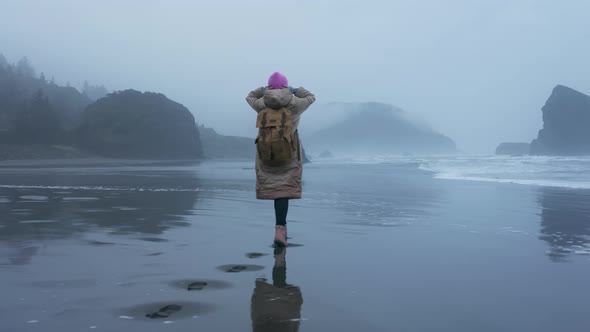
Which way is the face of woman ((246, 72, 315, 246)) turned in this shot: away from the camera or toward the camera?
away from the camera

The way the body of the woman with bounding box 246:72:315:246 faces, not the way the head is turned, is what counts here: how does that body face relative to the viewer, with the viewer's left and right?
facing away from the viewer
